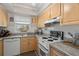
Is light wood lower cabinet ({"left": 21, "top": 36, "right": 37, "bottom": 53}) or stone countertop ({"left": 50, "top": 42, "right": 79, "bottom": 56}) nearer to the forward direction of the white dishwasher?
the stone countertop

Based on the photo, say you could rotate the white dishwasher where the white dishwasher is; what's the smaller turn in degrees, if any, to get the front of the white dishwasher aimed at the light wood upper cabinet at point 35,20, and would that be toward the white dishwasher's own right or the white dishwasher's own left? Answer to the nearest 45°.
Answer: approximately 135° to the white dishwasher's own left

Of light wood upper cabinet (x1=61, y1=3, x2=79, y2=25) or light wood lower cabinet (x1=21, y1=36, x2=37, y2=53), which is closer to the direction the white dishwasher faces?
the light wood upper cabinet

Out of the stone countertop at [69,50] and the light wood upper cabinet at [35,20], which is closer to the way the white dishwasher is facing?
the stone countertop

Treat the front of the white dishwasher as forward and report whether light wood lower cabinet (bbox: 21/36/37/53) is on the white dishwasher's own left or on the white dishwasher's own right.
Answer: on the white dishwasher's own left

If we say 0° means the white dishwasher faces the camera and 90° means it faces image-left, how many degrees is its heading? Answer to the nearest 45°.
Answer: approximately 0°
